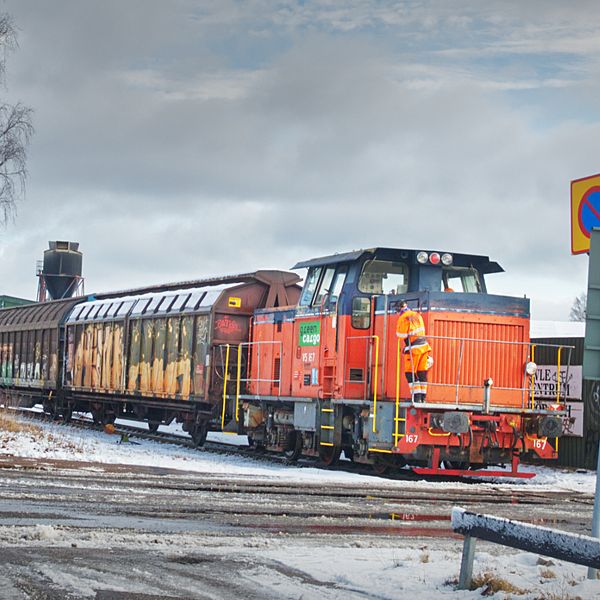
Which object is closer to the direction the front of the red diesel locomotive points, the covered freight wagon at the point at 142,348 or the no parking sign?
the no parking sign

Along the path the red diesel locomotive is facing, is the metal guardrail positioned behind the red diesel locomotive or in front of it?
in front

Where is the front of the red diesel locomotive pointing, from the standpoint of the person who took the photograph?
facing the viewer and to the right of the viewer

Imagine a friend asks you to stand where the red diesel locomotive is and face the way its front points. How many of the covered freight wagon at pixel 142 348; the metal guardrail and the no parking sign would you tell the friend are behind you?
1

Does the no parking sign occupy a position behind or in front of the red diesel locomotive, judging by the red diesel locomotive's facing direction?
in front

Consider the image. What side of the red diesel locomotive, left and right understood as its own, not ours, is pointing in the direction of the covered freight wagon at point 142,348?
back
